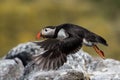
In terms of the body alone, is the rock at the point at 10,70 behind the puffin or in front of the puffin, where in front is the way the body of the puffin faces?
in front

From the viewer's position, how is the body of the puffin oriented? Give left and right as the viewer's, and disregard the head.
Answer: facing to the left of the viewer
